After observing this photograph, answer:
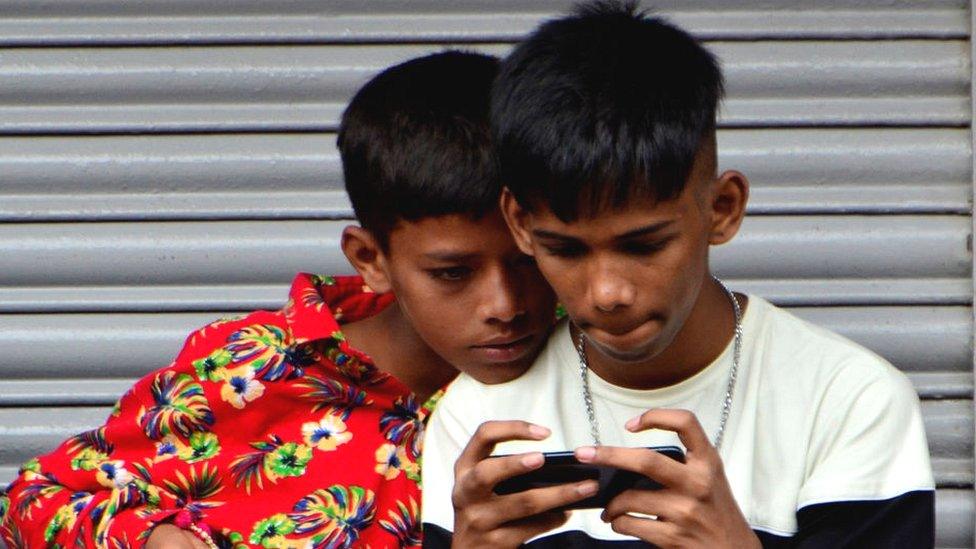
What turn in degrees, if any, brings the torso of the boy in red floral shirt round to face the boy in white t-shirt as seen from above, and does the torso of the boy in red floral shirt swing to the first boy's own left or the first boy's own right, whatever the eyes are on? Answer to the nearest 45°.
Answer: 0° — they already face them

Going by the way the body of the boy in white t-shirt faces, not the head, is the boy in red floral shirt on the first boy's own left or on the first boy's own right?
on the first boy's own right

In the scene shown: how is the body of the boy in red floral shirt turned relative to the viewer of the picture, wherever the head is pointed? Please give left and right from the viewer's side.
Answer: facing the viewer and to the right of the viewer

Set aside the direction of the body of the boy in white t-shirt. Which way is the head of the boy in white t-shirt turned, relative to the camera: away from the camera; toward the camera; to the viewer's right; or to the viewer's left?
toward the camera

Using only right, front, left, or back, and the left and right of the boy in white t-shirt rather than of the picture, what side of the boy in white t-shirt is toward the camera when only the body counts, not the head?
front

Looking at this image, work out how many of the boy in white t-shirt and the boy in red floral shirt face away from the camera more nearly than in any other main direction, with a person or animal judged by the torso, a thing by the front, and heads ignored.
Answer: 0

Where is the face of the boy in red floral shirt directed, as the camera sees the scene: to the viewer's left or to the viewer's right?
to the viewer's right
